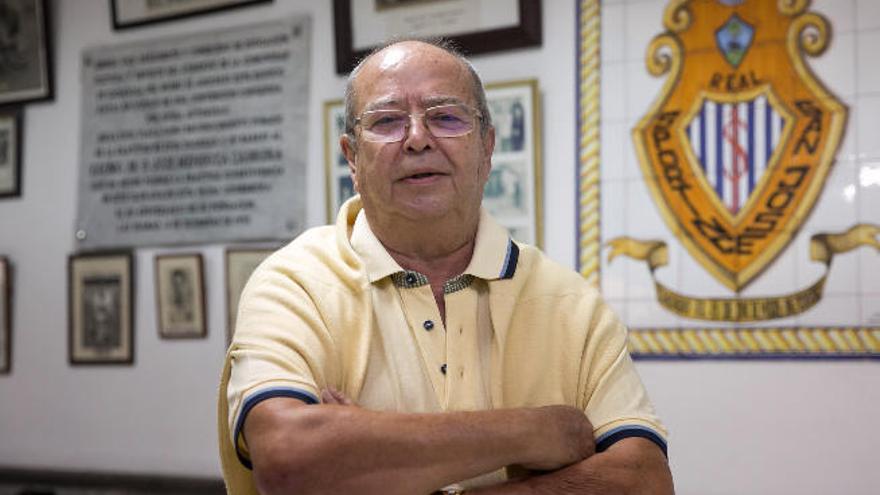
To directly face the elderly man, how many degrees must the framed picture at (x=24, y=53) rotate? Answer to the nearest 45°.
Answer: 0° — it already faces them

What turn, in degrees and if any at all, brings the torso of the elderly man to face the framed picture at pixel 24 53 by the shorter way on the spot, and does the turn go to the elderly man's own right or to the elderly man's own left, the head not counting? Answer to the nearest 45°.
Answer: approximately 135° to the elderly man's own right

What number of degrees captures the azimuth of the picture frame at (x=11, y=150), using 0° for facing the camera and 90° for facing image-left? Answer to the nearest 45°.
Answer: approximately 0°

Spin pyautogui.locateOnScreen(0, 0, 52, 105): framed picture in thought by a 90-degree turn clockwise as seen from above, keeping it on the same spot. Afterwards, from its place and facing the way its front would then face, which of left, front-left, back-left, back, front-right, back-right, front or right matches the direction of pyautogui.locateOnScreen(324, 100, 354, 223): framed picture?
back-left

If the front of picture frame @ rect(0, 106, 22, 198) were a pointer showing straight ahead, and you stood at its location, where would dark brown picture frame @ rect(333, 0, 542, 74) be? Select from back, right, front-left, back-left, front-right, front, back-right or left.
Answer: front-left

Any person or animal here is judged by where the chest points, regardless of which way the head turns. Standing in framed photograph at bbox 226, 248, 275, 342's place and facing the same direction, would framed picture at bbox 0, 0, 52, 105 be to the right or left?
on its right

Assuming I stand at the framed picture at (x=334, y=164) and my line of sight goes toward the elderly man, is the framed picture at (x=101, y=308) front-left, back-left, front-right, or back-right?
back-right

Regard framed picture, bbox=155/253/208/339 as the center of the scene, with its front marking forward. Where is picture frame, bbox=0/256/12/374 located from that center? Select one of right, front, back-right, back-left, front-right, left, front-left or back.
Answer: back-right
